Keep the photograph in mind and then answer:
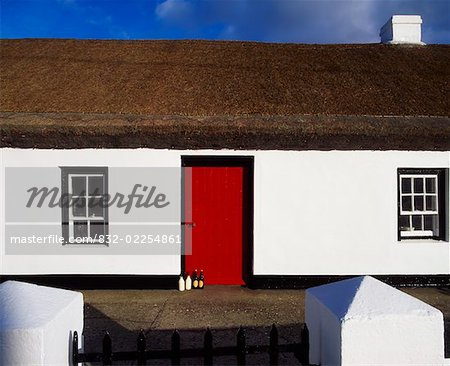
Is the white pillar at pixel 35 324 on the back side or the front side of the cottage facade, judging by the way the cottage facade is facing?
on the front side

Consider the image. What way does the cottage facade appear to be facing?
toward the camera

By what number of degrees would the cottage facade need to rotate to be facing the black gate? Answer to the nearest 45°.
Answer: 0° — it already faces it

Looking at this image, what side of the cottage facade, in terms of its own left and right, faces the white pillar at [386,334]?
front
